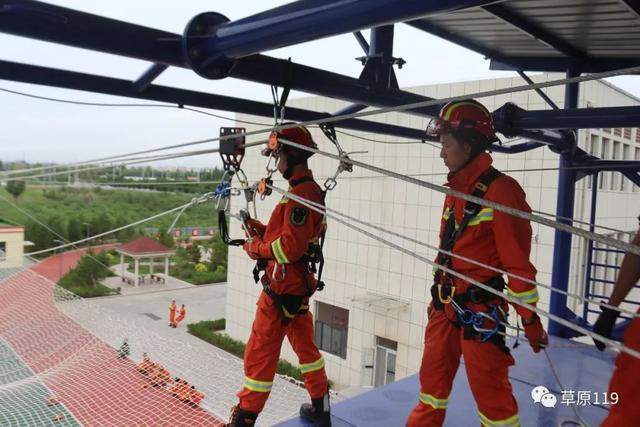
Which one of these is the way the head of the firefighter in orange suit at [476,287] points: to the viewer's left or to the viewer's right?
to the viewer's left

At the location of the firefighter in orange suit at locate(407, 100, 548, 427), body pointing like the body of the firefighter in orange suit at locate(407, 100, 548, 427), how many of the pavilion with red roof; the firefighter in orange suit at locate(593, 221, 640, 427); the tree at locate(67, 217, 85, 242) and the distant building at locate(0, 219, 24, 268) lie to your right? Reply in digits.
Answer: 3

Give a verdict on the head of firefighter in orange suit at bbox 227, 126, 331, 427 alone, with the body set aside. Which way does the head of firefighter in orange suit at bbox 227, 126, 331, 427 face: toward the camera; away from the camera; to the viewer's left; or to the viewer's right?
to the viewer's left

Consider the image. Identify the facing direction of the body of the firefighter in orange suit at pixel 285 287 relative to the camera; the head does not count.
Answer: to the viewer's left

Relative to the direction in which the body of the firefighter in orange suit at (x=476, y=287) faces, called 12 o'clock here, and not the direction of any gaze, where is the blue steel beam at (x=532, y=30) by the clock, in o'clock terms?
The blue steel beam is roughly at 5 o'clock from the firefighter in orange suit.

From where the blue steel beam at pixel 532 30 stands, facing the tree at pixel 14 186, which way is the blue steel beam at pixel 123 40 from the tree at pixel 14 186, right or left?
left

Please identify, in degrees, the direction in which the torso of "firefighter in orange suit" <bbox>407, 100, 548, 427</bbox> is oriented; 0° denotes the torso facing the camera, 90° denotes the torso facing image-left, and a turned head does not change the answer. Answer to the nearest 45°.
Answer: approximately 45°

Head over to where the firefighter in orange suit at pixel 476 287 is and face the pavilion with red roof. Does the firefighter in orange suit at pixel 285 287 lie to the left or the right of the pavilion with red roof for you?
left

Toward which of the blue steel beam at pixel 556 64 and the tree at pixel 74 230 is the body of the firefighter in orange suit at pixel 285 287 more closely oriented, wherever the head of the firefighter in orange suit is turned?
the tree

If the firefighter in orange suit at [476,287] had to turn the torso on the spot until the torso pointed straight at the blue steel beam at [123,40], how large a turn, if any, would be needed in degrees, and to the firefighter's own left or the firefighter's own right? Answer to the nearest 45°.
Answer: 0° — they already face it
